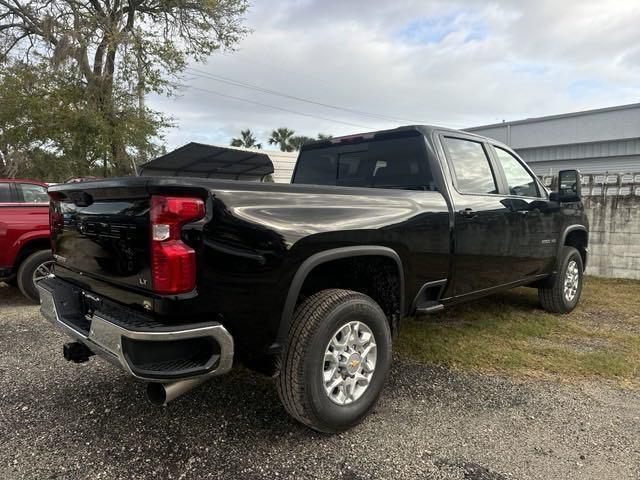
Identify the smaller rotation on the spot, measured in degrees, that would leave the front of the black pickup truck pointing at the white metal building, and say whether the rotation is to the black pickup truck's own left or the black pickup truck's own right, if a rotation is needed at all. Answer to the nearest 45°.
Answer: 0° — it already faces it

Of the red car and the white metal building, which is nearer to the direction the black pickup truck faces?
the white metal building

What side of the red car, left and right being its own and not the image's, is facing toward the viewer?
left

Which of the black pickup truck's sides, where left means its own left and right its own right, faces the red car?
left

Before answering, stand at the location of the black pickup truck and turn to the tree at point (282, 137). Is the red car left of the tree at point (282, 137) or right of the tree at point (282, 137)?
left

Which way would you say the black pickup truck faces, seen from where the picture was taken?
facing away from the viewer and to the right of the viewer

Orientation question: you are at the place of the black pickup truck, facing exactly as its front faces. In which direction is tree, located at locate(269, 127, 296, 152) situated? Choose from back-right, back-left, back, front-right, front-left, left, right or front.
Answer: front-left
